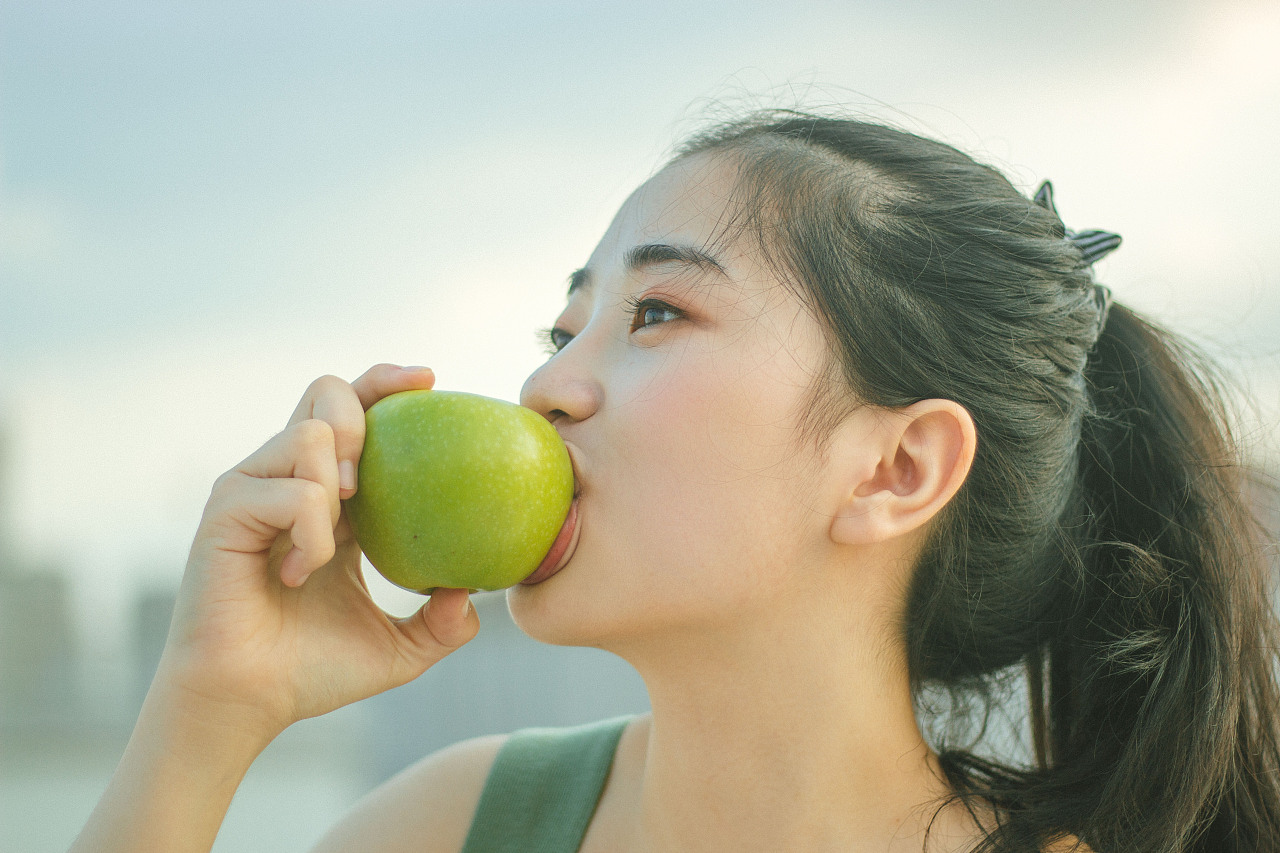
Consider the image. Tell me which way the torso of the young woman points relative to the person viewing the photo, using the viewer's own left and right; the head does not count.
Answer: facing the viewer and to the left of the viewer

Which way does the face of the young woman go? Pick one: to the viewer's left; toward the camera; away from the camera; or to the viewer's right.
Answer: to the viewer's left
